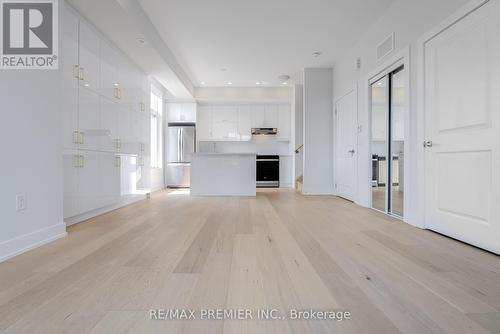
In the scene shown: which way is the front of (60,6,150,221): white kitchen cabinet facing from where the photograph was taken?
facing to the right of the viewer

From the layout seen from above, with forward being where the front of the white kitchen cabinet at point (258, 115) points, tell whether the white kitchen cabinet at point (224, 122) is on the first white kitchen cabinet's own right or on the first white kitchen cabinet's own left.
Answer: on the first white kitchen cabinet's own right

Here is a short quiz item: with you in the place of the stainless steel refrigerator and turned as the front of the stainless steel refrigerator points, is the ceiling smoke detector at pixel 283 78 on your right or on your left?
on your left

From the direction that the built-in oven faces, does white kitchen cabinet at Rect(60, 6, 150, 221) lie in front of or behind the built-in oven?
in front

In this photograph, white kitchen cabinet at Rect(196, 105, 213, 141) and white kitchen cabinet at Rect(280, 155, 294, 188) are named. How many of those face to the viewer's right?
0

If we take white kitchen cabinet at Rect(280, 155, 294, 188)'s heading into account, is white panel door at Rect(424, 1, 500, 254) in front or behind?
in front

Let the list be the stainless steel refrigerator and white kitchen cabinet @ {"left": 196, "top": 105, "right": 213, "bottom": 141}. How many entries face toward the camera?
2
